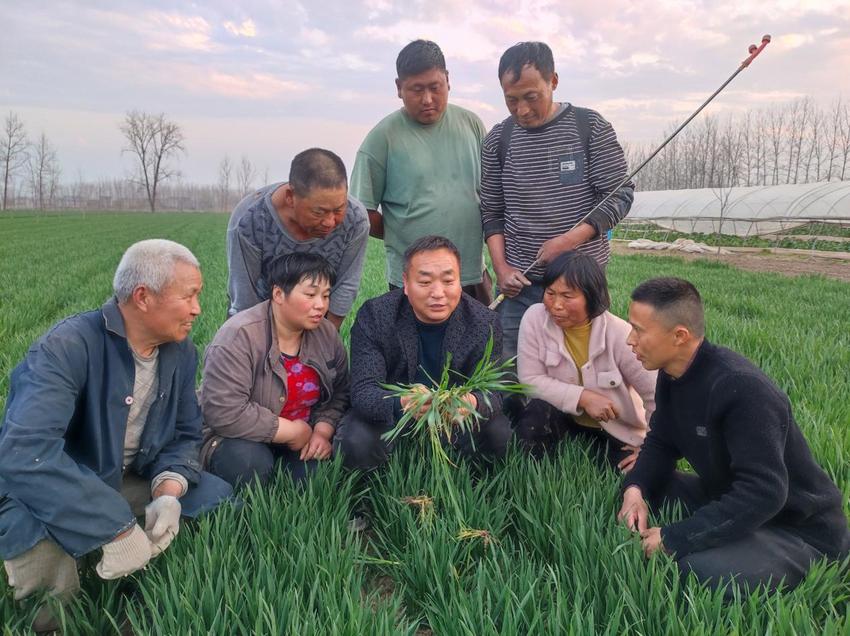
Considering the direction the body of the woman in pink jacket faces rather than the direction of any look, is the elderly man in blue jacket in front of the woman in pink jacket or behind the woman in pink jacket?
in front

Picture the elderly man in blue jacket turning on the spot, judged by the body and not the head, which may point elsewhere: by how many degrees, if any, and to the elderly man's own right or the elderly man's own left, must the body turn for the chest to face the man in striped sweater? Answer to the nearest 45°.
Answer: approximately 45° to the elderly man's own left

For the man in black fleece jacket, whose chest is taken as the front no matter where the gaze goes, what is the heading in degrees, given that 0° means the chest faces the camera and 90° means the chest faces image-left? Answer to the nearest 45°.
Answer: approximately 90°

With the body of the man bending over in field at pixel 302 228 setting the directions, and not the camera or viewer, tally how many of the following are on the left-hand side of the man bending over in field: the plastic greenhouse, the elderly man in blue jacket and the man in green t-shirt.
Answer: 2

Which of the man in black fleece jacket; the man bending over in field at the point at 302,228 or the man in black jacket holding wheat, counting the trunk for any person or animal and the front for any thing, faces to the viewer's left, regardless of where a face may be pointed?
the man in black fleece jacket

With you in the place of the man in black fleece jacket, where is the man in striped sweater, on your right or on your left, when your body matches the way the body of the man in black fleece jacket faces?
on your right

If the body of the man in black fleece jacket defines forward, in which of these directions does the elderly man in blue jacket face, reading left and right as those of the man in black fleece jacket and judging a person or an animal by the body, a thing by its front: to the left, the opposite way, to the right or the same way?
the opposite way

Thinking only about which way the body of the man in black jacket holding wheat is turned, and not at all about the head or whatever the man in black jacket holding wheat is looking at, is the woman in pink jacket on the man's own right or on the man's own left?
on the man's own left

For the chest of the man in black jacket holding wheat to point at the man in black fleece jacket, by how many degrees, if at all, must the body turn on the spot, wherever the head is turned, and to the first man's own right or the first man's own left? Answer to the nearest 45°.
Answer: approximately 45° to the first man's own left

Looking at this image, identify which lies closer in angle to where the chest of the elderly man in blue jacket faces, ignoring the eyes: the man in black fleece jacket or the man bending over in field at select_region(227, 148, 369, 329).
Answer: the man in black fleece jacket
